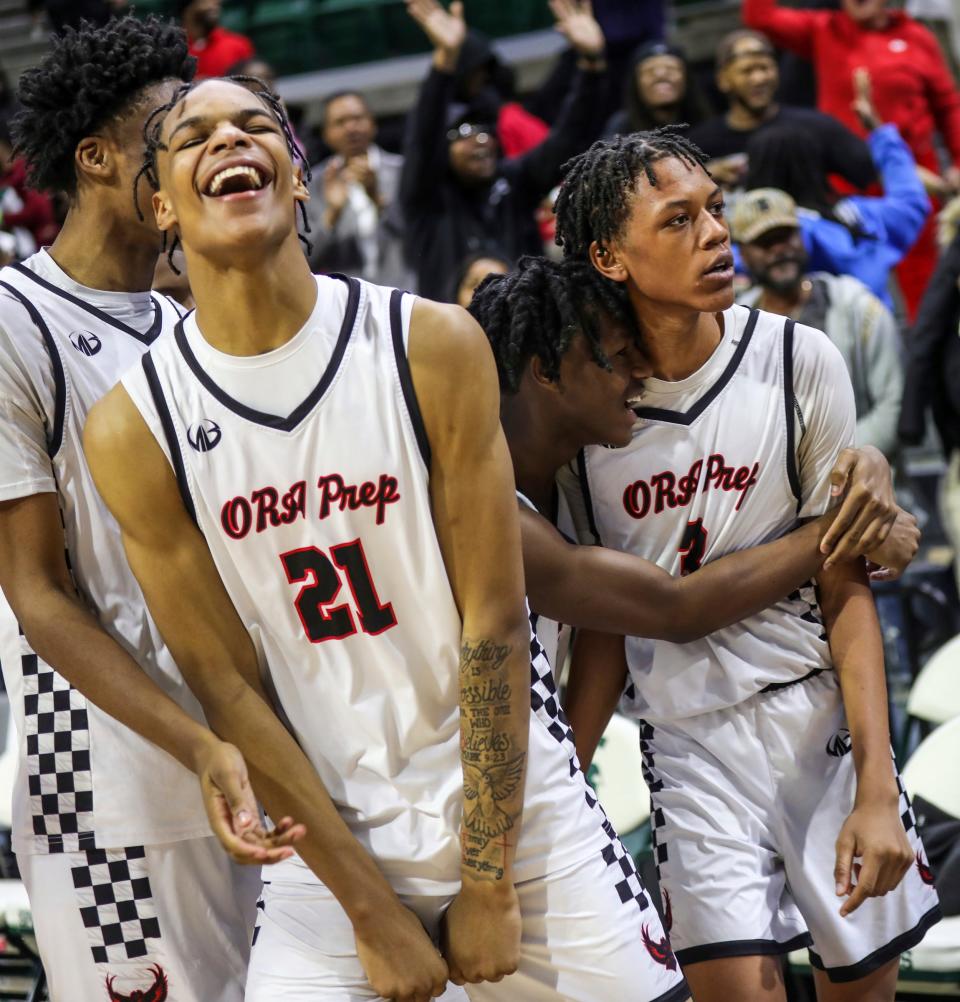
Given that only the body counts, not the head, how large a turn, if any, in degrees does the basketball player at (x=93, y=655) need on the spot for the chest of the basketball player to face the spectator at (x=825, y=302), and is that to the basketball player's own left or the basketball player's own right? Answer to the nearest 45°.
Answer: approximately 90° to the basketball player's own left

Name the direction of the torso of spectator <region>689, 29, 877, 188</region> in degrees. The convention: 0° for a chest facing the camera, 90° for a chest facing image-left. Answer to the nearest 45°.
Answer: approximately 0°

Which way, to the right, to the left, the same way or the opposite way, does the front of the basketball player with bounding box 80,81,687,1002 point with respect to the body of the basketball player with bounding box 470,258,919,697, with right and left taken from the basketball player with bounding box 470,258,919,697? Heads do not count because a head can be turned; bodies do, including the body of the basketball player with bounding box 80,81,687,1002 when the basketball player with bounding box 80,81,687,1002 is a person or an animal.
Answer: to the right

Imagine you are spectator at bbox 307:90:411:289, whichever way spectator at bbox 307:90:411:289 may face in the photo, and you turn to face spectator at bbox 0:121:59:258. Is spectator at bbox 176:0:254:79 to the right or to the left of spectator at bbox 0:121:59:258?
right

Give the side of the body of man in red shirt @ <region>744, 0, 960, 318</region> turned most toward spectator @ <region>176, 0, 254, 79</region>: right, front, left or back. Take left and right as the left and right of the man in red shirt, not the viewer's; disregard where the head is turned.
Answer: right

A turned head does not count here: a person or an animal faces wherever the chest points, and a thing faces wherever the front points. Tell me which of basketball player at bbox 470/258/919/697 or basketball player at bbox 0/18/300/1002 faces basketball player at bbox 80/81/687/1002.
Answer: basketball player at bbox 0/18/300/1002

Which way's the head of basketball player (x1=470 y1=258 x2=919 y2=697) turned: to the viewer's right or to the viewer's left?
to the viewer's right

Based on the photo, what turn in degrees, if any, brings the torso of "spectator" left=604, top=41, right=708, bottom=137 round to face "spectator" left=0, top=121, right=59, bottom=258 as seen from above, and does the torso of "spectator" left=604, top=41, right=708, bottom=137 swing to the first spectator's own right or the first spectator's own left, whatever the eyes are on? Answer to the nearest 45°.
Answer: approximately 90° to the first spectator's own right

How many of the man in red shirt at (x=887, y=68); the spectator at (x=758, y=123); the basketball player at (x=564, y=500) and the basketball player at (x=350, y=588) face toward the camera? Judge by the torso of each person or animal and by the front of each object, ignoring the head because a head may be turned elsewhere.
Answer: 3

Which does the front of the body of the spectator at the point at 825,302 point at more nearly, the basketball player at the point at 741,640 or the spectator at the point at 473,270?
the basketball player

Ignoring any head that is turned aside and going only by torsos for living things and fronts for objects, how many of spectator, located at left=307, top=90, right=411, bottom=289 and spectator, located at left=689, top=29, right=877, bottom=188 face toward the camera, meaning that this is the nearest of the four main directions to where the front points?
2

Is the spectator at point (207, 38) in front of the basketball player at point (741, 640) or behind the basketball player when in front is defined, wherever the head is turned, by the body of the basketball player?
behind

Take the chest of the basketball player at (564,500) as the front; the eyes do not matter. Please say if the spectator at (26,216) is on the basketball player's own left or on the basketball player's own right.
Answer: on the basketball player's own left
